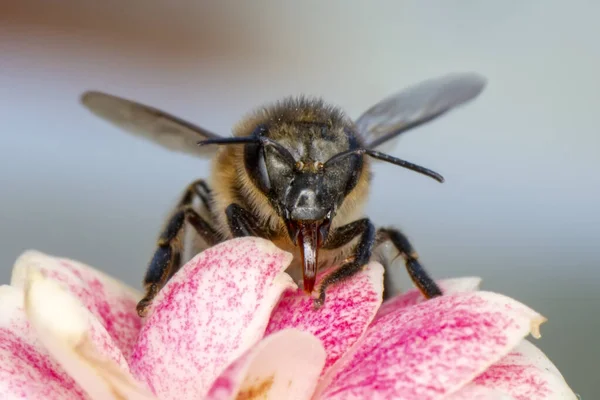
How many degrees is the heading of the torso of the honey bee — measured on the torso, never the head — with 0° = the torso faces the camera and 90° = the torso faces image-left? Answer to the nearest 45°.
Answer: approximately 0°
